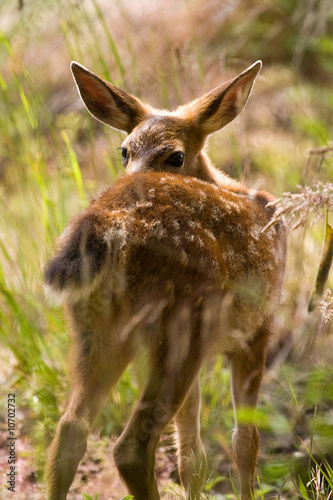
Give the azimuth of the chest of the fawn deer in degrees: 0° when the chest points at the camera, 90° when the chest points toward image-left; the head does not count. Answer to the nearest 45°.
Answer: approximately 225°
